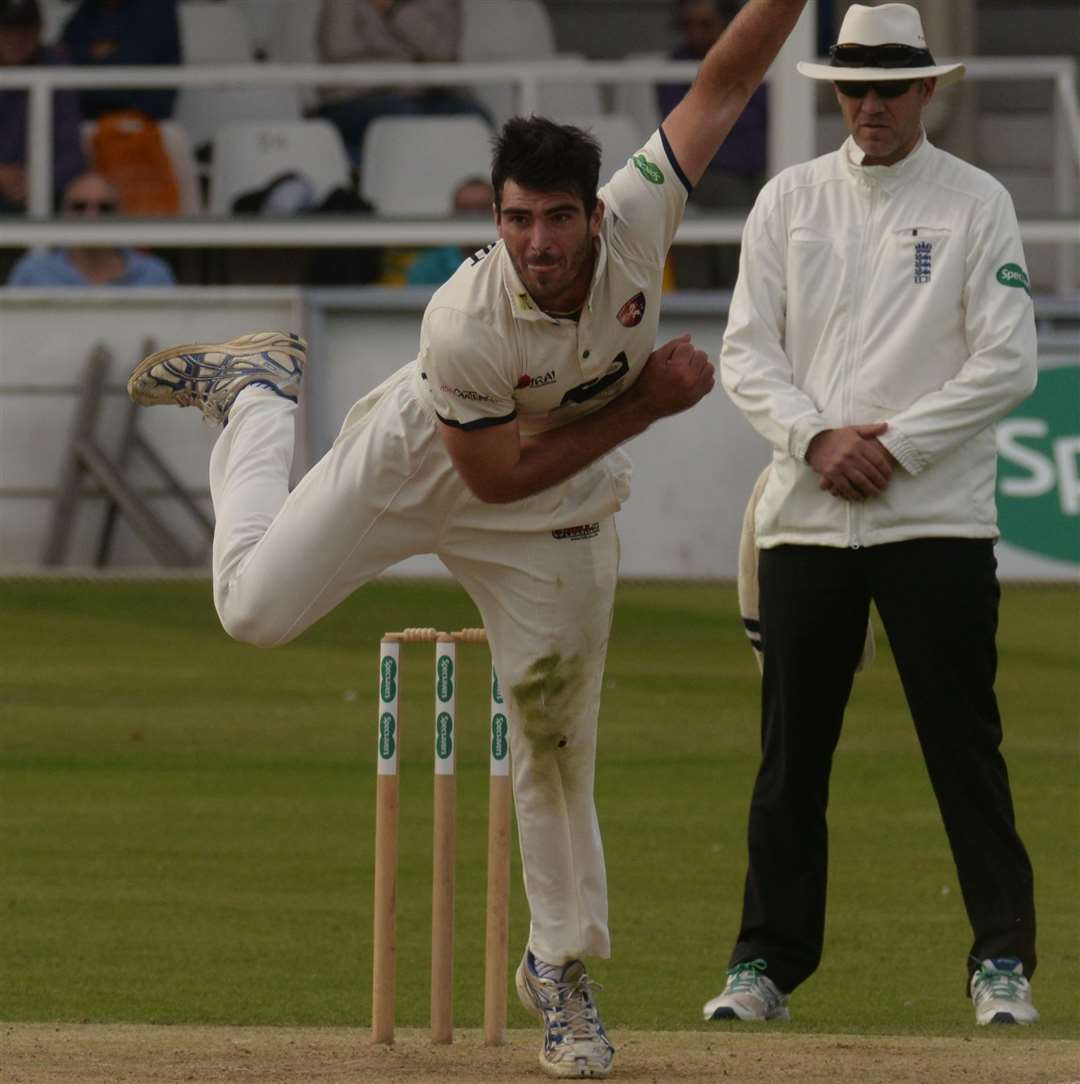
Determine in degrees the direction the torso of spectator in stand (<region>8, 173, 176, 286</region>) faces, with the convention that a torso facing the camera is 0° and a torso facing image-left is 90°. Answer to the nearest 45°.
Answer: approximately 0°

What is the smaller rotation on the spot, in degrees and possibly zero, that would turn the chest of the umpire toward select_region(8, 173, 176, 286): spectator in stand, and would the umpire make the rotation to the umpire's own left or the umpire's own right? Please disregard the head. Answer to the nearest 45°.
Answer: approximately 135° to the umpire's own right

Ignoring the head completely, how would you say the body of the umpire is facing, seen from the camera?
toward the camera

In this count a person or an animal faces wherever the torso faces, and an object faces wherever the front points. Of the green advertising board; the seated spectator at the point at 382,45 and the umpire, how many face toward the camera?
3

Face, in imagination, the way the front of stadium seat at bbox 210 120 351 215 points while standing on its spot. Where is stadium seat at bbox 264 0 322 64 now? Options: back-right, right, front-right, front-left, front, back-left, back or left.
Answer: back

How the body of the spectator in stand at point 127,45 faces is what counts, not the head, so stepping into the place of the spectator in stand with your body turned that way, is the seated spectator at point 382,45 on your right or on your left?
on your left

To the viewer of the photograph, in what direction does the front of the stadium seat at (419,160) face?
facing the viewer

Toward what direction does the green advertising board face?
toward the camera

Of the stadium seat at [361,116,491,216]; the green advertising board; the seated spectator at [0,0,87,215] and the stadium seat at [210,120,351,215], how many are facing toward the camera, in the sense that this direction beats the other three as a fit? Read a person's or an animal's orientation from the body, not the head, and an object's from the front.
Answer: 4
